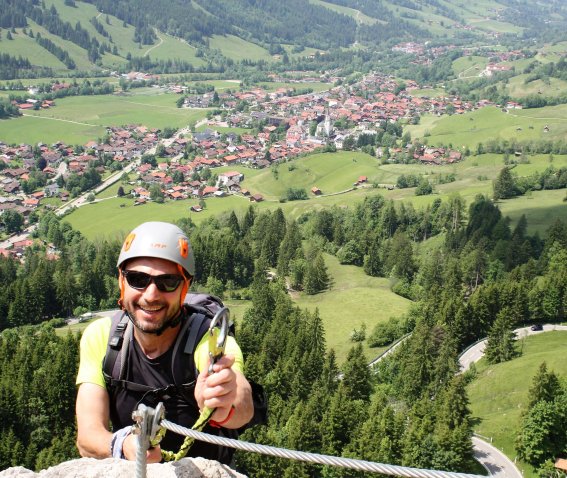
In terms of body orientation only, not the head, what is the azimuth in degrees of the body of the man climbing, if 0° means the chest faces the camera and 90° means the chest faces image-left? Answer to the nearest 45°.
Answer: approximately 0°

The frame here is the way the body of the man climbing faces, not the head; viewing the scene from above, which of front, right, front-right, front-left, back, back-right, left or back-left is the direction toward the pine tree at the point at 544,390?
back-left

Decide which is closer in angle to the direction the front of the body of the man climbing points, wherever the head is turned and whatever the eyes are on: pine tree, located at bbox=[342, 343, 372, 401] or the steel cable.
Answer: the steel cable

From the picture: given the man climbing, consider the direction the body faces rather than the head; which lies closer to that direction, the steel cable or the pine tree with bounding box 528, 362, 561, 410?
the steel cable
